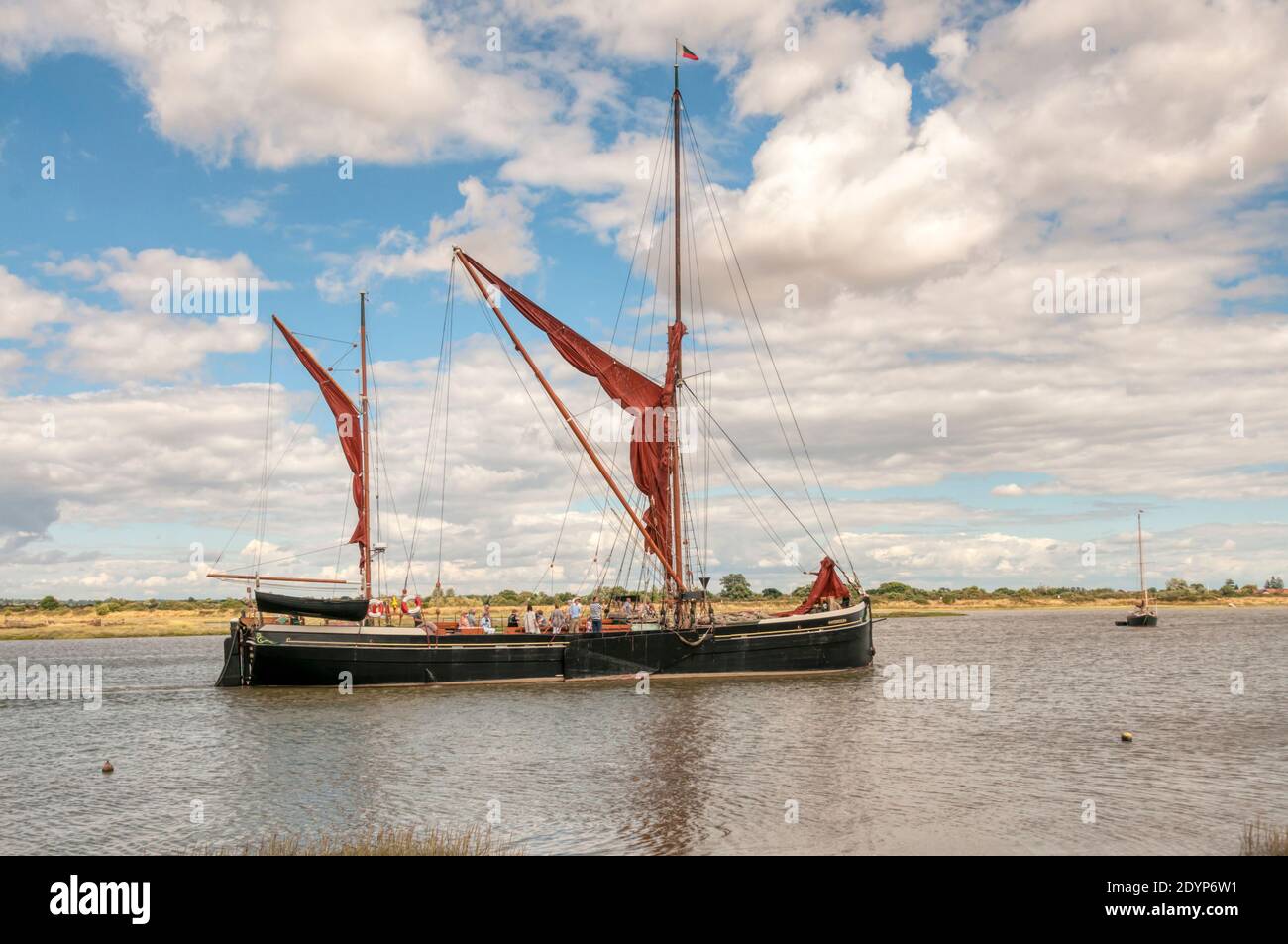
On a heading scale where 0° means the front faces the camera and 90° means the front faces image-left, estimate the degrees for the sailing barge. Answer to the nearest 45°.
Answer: approximately 270°
